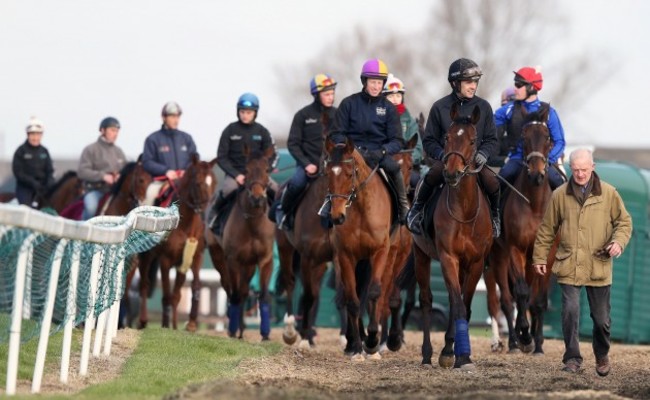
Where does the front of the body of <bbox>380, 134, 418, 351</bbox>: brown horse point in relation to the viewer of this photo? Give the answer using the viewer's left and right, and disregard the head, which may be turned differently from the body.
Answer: facing the viewer

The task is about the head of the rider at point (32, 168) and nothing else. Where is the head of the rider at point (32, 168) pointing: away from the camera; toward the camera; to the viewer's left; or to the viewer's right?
toward the camera

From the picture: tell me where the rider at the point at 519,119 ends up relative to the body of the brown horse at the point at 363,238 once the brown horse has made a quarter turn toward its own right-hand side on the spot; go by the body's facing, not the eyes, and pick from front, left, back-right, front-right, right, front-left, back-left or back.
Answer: back-right

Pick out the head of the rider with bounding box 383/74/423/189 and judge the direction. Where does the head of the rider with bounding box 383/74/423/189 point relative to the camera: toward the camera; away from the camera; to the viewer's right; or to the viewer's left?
toward the camera

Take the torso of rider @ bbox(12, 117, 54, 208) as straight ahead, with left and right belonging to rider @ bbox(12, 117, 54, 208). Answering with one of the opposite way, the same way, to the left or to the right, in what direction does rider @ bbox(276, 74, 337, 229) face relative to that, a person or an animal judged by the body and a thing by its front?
the same way

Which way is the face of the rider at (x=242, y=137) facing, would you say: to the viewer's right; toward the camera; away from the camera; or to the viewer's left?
toward the camera

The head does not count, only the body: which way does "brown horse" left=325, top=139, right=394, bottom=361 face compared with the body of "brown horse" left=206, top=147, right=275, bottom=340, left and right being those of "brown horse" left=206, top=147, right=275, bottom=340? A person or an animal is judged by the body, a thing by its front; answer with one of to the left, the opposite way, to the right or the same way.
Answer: the same way

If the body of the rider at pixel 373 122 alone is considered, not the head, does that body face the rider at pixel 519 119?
no

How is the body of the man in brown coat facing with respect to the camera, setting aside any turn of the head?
toward the camera

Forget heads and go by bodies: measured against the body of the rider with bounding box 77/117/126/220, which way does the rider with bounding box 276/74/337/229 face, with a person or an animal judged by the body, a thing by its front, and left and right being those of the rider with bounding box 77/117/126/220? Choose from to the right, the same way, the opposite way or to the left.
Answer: the same way

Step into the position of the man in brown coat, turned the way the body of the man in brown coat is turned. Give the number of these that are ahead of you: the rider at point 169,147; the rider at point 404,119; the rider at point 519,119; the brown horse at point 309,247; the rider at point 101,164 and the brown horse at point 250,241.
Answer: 0

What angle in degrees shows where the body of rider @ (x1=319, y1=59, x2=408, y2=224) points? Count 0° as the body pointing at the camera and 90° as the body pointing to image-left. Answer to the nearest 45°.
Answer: approximately 0°

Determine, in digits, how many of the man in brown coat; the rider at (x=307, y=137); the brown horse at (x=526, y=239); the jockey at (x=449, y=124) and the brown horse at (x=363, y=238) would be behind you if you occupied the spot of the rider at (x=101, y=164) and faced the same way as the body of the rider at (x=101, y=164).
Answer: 0
